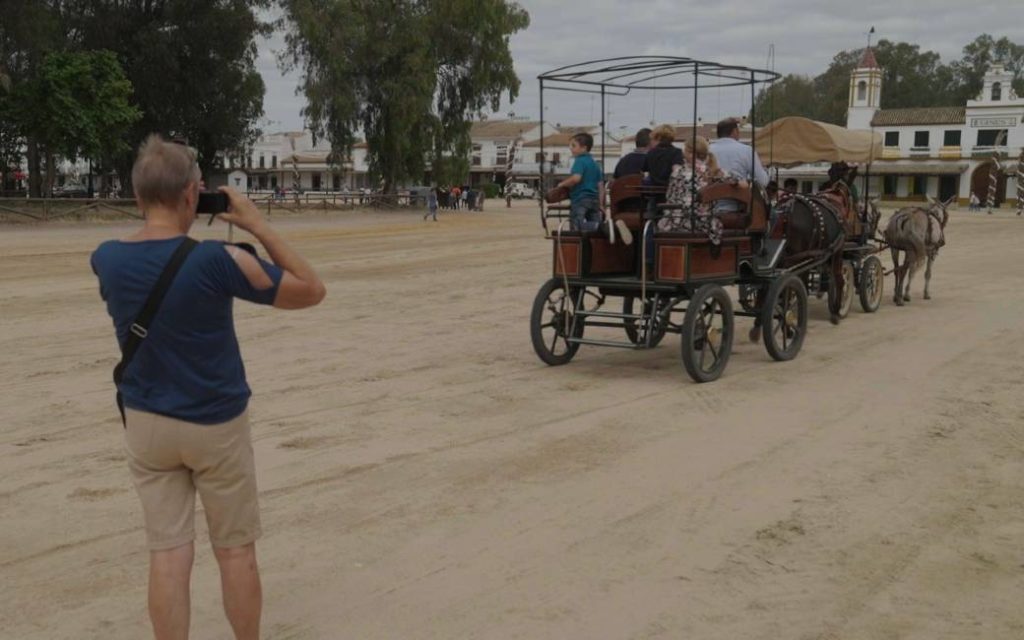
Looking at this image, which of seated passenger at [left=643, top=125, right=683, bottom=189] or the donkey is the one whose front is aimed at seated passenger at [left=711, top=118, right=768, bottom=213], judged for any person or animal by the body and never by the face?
seated passenger at [left=643, top=125, right=683, bottom=189]

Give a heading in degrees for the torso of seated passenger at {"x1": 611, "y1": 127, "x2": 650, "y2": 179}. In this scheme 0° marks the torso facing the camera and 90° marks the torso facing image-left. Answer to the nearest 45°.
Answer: approximately 225°

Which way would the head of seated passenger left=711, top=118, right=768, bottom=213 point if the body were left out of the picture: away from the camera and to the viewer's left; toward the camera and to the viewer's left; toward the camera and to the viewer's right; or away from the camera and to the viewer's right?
away from the camera and to the viewer's right

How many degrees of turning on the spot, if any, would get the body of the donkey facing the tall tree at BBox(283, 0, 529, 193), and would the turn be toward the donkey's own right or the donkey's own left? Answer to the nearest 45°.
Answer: approximately 90° to the donkey's own left

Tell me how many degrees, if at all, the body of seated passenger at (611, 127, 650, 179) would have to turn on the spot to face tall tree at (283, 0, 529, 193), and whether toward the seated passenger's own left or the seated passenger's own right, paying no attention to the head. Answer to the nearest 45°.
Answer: approximately 45° to the seated passenger's own left

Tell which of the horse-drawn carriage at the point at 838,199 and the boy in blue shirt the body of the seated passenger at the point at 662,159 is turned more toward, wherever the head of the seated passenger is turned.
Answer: the horse-drawn carriage

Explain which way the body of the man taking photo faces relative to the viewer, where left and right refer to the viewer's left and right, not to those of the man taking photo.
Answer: facing away from the viewer and to the right of the viewer

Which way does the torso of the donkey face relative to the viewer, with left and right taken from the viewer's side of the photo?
facing away from the viewer and to the right of the viewer

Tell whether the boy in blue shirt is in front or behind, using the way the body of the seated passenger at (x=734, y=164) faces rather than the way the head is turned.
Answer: behind
